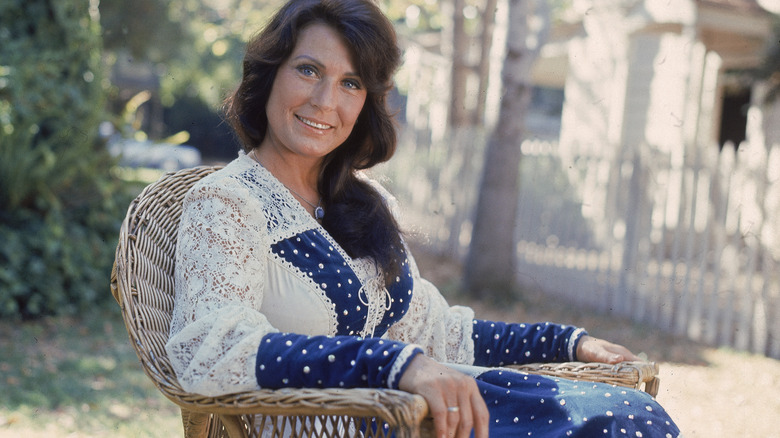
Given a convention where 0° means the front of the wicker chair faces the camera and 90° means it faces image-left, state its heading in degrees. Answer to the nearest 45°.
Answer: approximately 315°

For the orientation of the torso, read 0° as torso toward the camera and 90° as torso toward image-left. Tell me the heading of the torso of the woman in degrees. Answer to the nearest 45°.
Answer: approximately 315°

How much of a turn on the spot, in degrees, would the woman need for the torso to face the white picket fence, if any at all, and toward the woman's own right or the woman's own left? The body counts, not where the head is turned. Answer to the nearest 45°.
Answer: approximately 90° to the woman's own left

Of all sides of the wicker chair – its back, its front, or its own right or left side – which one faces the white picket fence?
left
